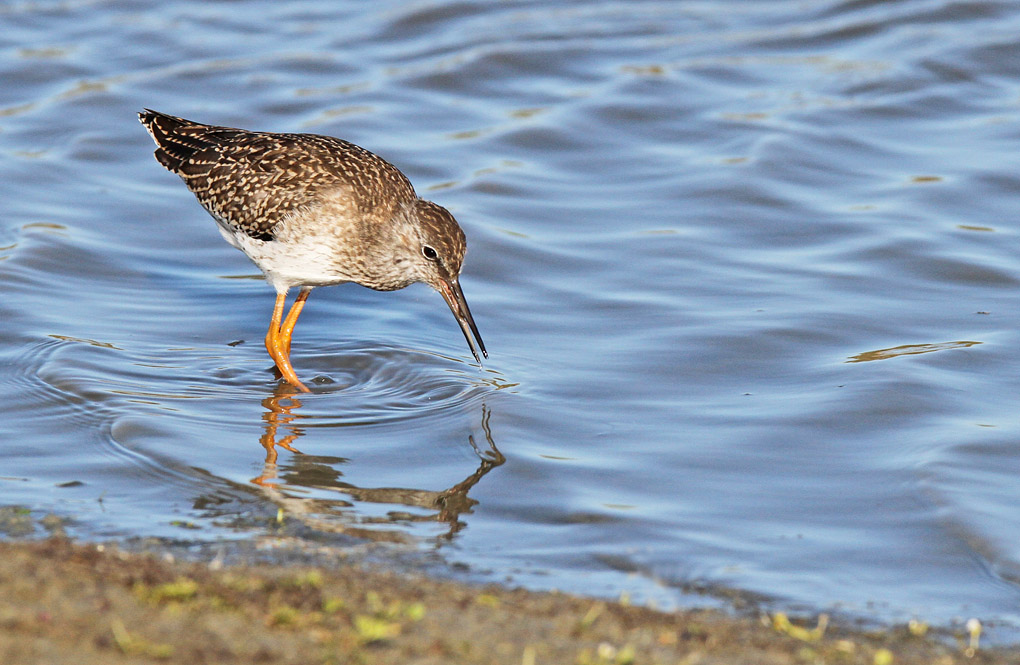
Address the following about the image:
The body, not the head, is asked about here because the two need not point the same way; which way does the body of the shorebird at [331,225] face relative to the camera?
to the viewer's right
